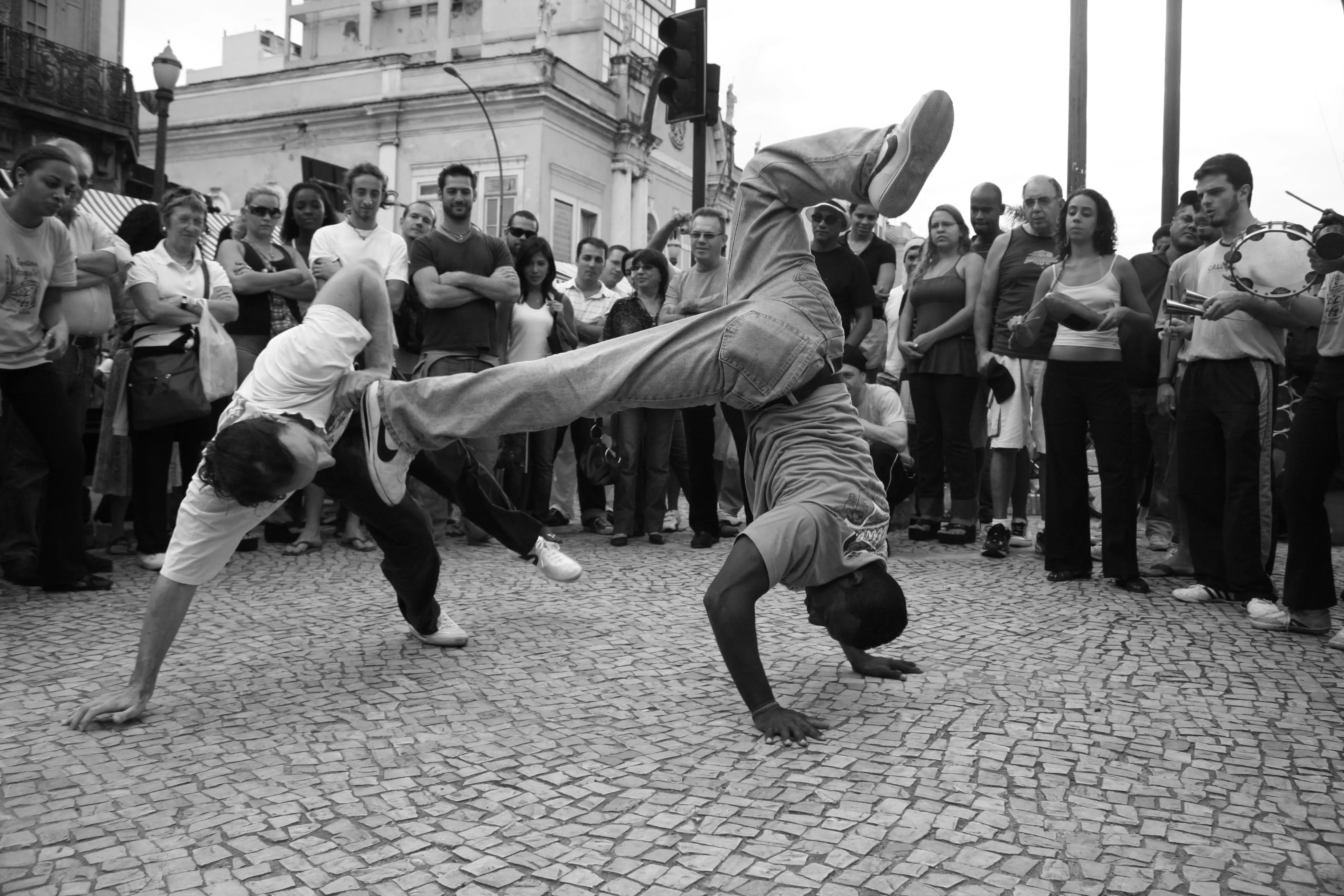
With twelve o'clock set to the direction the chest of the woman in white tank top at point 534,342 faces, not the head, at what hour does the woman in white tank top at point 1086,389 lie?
the woman in white tank top at point 1086,389 is roughly at 10 o'clock from the woman in white tank top at point 534,342.

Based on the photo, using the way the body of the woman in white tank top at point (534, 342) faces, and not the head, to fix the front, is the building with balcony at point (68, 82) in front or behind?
behind

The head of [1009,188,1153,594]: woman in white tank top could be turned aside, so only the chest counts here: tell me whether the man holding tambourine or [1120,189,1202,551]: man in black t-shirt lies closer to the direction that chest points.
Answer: the man holding tambourine

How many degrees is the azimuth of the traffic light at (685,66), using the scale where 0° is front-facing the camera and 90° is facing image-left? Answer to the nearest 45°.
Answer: approximately 45°

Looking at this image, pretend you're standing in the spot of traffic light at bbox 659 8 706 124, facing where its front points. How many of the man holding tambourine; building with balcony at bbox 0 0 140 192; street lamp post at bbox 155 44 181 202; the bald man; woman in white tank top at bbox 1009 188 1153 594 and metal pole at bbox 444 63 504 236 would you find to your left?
3

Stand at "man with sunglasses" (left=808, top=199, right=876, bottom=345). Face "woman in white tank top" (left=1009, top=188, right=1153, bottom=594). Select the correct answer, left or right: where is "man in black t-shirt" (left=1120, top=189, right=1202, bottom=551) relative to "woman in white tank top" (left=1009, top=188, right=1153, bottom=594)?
left

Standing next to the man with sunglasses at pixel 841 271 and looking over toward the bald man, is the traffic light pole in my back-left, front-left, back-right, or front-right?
back-left

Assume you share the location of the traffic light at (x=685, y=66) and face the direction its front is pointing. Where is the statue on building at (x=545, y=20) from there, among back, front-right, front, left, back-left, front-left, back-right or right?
back-right

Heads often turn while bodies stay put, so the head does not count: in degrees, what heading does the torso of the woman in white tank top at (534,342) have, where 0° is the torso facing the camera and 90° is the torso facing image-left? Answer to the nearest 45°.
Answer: approximately 0°

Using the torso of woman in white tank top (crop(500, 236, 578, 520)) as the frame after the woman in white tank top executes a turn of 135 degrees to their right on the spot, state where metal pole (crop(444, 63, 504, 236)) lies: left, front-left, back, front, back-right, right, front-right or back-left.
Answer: front-right

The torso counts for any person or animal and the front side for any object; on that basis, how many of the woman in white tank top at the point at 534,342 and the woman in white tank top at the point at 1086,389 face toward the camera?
2

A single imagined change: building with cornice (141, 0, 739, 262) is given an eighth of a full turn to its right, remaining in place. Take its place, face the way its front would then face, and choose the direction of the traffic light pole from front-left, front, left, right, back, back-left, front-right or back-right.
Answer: front

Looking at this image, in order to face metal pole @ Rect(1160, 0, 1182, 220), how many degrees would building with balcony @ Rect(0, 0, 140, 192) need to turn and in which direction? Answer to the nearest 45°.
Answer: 0° — it already faces it
